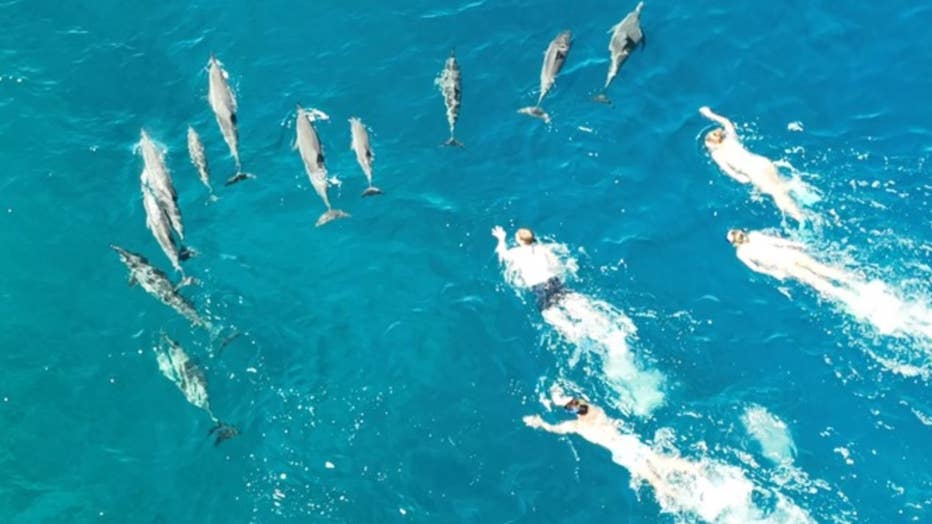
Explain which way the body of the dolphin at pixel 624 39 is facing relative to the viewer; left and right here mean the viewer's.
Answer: facing away from the viewer and to the right of the viewer

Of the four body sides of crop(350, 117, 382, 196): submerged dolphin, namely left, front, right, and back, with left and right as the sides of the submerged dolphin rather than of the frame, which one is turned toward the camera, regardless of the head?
back

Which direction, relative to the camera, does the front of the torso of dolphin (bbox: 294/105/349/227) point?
away from the camera

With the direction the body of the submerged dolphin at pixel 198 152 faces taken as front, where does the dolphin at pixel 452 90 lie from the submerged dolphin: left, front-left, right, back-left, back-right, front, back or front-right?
right

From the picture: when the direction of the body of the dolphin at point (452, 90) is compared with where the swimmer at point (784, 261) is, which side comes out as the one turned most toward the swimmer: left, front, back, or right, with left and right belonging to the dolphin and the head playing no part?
right

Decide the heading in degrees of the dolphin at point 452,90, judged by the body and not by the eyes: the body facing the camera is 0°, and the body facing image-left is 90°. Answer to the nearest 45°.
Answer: approximately 180°

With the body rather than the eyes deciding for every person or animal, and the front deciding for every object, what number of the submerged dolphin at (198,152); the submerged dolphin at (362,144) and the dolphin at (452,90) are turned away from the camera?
3

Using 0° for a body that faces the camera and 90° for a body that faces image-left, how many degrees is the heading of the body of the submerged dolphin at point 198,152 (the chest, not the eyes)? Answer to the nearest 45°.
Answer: approximately 180°

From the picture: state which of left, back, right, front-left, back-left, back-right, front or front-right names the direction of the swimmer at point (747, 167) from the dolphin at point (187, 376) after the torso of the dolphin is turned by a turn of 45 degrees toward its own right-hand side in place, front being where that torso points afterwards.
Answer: right

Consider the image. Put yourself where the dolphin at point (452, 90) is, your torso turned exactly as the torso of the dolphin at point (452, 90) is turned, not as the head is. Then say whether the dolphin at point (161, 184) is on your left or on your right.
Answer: on your left

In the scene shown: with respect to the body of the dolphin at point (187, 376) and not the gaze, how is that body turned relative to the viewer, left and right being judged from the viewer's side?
facing away from the viewer and to the left of the viewer

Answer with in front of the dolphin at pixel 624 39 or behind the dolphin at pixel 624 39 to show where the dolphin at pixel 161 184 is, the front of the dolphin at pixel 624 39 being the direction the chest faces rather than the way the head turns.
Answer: behind
